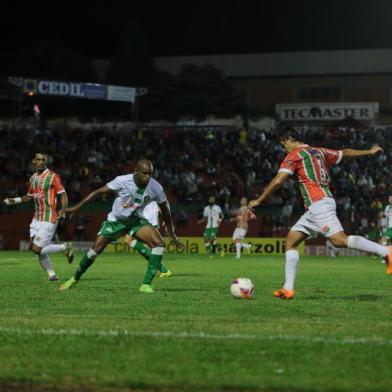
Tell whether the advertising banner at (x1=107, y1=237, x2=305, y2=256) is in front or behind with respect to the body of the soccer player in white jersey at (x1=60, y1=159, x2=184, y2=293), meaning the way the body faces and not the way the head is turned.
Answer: behind

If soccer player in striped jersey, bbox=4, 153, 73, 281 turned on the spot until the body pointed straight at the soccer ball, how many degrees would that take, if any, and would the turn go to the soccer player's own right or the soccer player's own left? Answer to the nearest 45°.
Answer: approximately 90° to the soccer player's own left

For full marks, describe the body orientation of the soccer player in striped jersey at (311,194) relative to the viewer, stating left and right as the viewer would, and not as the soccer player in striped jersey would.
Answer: facing away from the viewer and to the left of the viewer

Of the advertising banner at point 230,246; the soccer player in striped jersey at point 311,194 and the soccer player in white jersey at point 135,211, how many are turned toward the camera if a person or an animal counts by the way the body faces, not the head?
2

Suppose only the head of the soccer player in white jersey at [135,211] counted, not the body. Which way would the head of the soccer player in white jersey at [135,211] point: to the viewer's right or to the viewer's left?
to the viewer's right

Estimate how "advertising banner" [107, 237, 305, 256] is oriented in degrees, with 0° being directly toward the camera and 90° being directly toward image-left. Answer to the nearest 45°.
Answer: approximately 0°

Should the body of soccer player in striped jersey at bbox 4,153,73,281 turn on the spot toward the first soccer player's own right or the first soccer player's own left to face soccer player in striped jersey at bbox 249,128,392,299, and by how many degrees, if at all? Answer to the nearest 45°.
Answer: approximately 90° to the first soccer player's own left

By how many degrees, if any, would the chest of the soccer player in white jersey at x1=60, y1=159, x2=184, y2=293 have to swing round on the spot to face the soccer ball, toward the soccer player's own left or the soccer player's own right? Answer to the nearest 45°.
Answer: approximately 45° to the soccer player's own left

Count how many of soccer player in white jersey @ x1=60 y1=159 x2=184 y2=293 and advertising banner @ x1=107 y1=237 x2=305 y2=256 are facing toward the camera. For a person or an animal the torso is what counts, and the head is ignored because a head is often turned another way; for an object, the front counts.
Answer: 2
